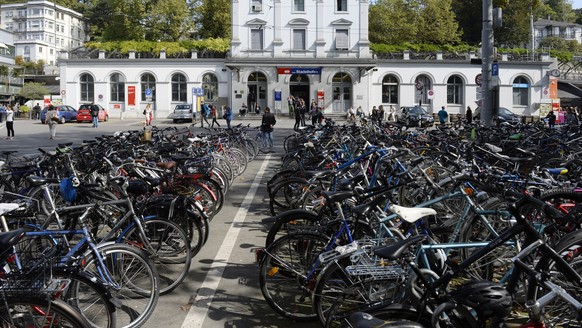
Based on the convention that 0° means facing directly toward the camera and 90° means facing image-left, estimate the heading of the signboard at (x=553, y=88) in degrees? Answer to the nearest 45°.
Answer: approximately 0°

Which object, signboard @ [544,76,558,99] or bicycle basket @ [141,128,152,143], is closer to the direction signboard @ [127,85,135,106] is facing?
the bicycle basket

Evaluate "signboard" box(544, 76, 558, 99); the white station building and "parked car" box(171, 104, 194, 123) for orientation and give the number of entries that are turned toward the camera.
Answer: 3

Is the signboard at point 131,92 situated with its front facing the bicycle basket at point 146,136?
yes

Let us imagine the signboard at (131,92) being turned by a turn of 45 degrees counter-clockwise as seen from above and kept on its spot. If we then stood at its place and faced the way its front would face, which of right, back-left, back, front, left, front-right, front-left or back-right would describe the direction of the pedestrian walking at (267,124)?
front-right

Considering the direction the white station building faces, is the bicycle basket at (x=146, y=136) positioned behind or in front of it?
in front

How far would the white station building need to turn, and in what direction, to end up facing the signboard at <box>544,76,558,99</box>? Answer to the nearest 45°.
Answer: approximately 90° to its left

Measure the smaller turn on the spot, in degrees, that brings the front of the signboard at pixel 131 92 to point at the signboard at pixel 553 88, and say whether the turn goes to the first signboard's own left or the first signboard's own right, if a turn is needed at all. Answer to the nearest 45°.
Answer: approximately 90° to the first signboard's own left

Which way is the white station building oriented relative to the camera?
toward the camera
